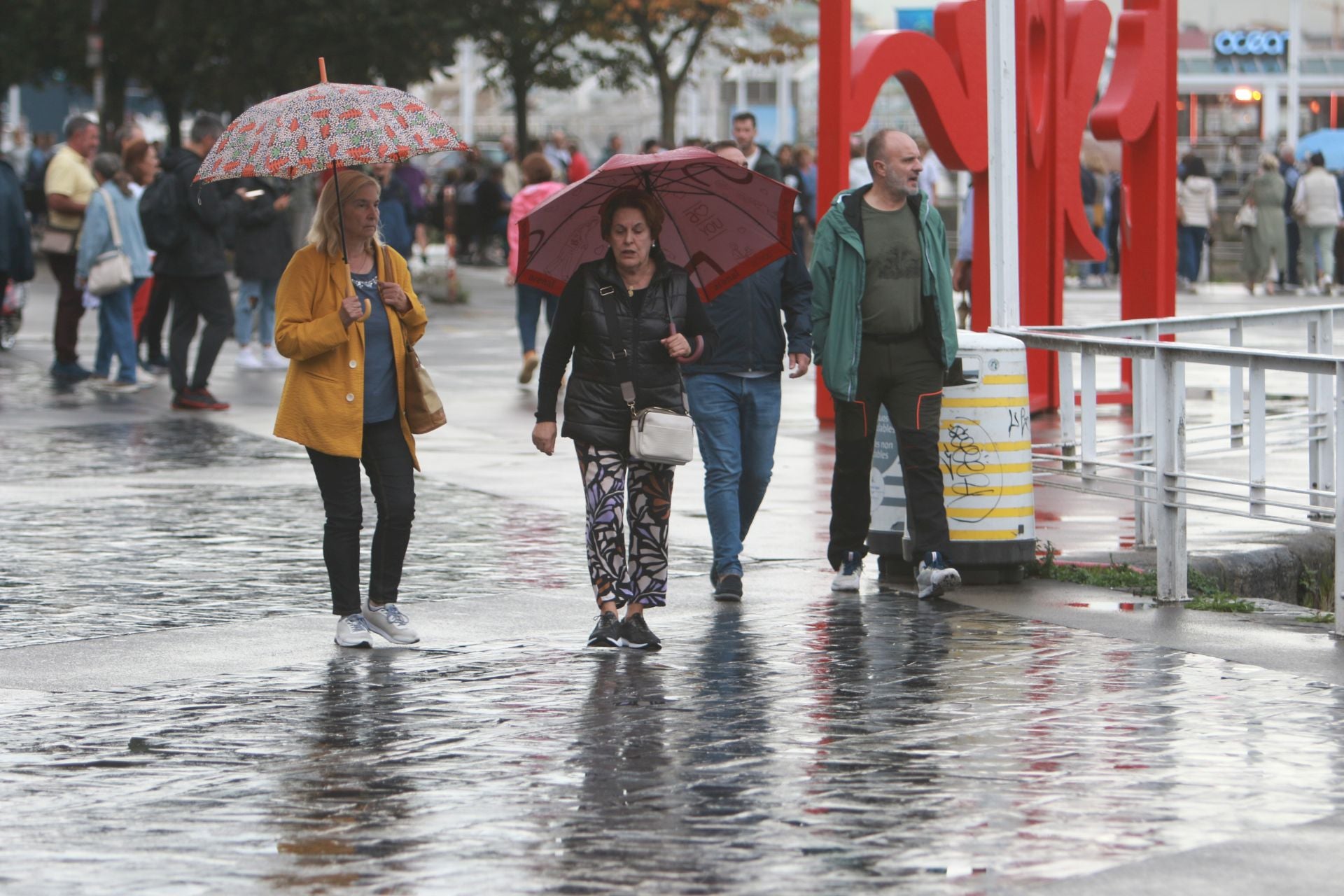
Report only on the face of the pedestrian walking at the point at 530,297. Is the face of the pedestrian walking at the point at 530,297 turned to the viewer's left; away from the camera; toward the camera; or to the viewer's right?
away from the camera

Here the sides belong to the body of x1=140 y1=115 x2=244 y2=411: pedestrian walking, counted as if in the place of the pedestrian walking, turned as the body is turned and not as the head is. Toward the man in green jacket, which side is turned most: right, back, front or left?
right

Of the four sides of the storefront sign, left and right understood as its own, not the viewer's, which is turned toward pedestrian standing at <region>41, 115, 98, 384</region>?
front

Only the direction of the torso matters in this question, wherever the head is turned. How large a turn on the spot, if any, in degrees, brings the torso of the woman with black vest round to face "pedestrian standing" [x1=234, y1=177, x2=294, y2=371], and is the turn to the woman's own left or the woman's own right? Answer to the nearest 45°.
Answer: approximately 180°

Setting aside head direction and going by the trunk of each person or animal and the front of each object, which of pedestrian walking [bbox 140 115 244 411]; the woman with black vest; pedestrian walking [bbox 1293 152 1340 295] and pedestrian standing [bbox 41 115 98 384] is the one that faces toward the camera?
the woman with black vest

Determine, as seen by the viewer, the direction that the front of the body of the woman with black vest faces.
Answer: toward the camera

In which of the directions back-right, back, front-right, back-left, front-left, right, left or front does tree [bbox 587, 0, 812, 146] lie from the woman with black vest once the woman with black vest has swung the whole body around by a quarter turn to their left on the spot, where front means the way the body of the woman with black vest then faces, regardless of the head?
left

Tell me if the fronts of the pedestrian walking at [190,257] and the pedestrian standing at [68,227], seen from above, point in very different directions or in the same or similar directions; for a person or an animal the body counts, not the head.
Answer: same or similar directions

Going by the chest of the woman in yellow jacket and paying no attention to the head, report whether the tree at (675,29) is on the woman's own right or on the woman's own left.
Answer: on the woman's own left

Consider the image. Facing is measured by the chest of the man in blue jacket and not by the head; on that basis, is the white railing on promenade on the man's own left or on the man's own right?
on the man's own left

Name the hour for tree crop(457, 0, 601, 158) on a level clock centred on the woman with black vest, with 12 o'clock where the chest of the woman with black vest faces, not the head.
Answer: The tree is roughly at 6 o'clock from the woman with black vest.

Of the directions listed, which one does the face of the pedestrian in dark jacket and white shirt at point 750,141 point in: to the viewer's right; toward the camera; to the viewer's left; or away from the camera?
toward the camera

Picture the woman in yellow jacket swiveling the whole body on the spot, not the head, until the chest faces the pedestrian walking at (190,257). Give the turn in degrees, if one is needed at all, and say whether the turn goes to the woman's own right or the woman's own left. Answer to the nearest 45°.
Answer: approximately 135° to the woman's own left

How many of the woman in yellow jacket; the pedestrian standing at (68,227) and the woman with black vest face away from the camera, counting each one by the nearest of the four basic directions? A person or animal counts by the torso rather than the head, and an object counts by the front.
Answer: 0

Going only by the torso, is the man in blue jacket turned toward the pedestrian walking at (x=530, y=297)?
no

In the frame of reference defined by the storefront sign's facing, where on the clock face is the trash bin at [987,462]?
The trash bin is roughly at 12 o'clock from the storefront sign.

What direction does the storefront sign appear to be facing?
toward the camera

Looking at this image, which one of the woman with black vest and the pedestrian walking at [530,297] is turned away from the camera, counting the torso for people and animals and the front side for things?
the pedestrian walking

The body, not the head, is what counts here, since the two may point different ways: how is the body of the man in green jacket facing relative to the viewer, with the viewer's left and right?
facing the viewer
